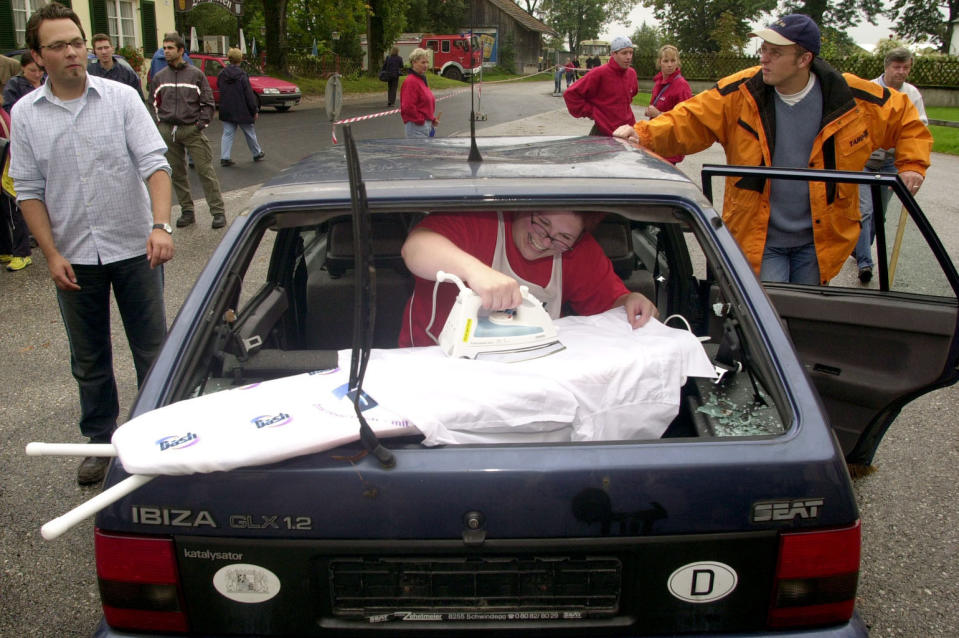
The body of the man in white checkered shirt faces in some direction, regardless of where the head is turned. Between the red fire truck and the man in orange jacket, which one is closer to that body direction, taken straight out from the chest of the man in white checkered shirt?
the man in orange jacket

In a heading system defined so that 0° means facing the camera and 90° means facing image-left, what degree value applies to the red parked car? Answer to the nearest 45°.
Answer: approximately 315°

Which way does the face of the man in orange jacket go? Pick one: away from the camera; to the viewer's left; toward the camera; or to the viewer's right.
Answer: to the viewer's left

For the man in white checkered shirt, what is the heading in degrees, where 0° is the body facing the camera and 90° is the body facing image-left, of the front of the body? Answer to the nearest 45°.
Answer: approximately 0°

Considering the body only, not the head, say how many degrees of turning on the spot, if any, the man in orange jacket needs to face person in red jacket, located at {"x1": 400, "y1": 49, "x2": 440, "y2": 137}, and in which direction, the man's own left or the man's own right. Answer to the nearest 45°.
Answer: approximately 135° to the man's own right

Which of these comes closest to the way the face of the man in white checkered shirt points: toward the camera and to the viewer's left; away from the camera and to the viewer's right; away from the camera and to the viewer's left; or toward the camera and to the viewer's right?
toward the camera and to the viewer's right

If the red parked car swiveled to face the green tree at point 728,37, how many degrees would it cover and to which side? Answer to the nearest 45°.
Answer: approximately 90° to its left

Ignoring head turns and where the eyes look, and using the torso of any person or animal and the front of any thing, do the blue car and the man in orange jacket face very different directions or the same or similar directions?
very different directions

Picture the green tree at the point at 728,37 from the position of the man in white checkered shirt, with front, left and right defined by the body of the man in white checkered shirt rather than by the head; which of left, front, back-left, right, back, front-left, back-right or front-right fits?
back-left

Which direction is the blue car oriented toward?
away from the camera

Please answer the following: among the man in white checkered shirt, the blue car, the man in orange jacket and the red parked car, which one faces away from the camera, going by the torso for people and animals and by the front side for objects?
the blue car

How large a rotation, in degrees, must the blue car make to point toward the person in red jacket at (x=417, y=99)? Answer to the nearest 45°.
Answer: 0° — it already faces them
